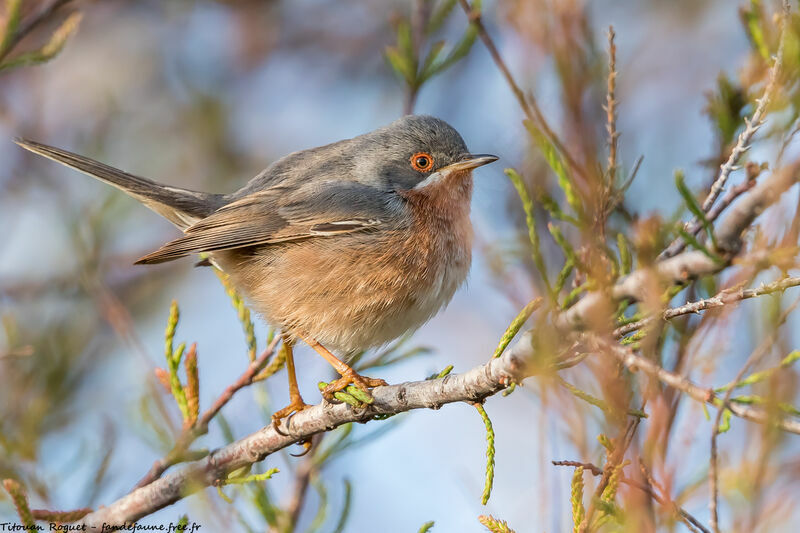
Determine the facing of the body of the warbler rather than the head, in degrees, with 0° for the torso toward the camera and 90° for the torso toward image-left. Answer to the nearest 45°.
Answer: approximately 270°

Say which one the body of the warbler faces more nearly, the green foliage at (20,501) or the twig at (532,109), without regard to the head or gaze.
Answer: the twig

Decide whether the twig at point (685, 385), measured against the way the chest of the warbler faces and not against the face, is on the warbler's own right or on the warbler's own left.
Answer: on the warbler's own left

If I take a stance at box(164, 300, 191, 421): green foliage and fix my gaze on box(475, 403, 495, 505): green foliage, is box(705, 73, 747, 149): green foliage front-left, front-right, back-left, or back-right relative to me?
front-left
